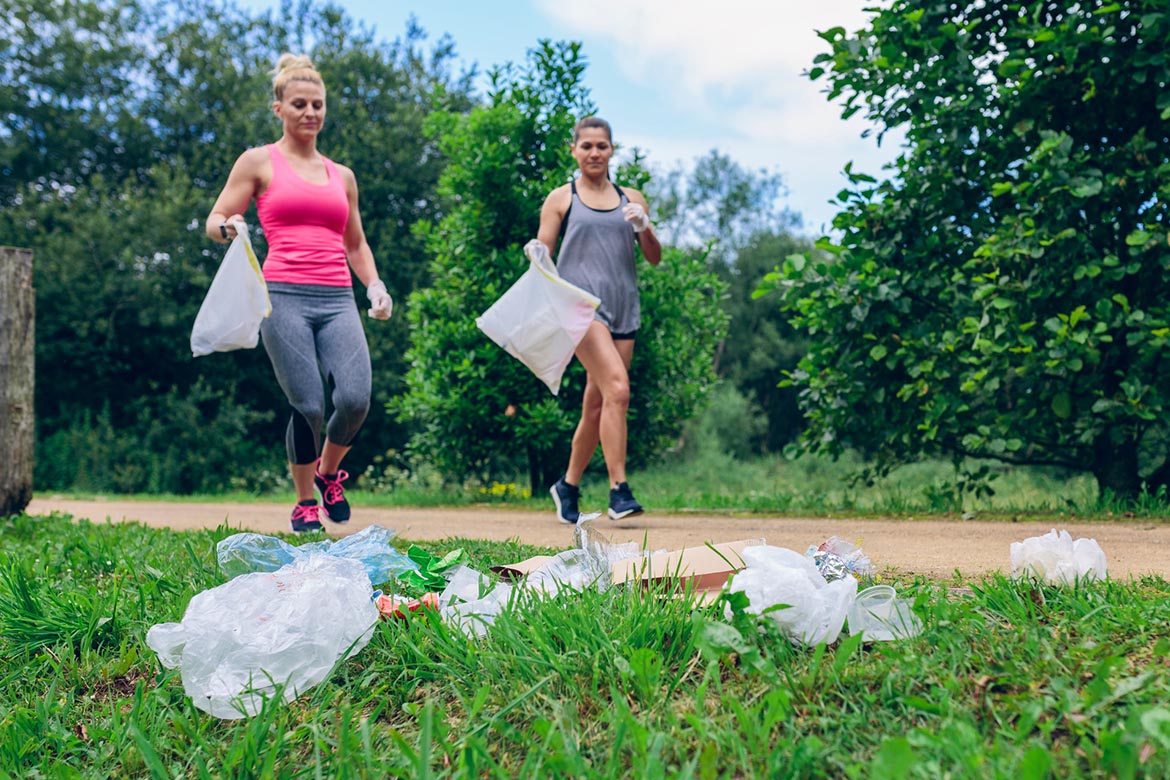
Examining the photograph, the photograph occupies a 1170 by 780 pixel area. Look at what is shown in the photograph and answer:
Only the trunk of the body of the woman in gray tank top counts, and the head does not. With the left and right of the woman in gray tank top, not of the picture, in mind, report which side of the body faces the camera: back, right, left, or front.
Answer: front

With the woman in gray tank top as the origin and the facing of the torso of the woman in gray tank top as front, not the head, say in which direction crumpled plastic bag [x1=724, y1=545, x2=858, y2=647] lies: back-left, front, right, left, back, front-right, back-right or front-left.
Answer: front

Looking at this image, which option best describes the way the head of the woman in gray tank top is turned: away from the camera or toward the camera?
toward the camera

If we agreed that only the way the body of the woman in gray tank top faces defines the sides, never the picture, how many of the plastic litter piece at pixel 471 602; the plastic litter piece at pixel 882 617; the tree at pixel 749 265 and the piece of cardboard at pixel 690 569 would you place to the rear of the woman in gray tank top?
1

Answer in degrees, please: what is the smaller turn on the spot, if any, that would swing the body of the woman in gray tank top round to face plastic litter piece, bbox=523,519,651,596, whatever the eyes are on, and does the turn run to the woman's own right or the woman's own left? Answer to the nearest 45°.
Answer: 0° — they already face it

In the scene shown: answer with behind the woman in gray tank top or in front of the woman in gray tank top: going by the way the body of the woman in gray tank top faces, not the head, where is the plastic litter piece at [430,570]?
in front

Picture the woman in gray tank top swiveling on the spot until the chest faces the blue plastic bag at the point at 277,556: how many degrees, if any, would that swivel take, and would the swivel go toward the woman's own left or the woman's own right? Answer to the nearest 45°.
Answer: approximately 45° to the woman's own right

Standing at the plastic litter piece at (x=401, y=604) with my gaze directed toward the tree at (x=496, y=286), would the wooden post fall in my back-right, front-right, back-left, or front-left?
front-left

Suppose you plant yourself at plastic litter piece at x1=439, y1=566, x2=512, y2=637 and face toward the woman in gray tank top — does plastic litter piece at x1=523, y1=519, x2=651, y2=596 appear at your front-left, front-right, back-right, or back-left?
front-right

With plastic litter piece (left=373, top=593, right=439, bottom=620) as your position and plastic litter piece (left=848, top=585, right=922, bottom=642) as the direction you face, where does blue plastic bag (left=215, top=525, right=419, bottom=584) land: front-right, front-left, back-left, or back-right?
back-left

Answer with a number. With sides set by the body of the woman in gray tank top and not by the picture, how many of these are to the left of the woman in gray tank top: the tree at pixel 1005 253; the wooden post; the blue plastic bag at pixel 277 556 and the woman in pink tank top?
1

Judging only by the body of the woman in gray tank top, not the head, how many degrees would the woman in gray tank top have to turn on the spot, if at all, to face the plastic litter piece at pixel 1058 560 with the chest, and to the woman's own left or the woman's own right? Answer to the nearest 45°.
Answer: approximately 45° to the woman's own left

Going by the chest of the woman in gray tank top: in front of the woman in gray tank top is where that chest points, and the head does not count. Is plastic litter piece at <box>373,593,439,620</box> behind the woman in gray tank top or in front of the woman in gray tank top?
in front

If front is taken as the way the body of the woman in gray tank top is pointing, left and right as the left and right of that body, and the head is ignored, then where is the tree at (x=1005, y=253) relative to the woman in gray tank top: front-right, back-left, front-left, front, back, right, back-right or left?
left

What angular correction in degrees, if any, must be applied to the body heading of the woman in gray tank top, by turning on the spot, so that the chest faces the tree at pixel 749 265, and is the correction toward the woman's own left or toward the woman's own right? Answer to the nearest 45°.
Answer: approximately 180°

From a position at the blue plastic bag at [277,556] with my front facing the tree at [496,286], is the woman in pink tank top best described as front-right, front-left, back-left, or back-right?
front-left

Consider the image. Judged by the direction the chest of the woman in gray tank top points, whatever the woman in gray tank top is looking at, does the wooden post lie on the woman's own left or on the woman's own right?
on the woman's own right

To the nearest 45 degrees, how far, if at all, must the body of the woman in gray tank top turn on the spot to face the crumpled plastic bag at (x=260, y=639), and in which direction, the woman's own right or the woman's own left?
0° — they already face it
